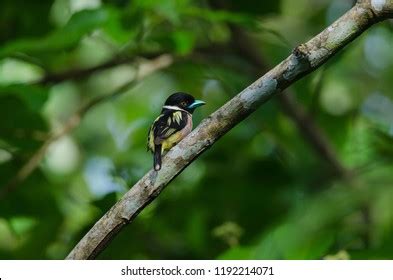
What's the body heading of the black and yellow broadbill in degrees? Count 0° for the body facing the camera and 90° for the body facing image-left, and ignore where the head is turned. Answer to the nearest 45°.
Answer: approximately 225°

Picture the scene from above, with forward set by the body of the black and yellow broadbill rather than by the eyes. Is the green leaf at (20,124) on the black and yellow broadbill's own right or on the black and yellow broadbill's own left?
on the black and yellow broadbill's own left

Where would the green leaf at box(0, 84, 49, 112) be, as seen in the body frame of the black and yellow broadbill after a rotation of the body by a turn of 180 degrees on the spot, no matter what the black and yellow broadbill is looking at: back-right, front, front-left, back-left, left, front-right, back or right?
right

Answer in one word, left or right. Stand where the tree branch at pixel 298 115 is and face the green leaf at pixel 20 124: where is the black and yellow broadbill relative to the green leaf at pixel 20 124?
left

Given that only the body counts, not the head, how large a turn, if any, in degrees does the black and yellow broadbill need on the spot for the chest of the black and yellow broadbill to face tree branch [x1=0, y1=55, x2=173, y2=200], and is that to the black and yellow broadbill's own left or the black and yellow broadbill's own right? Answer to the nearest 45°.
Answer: approximately 90° to the black and yellow broadbill's own left
